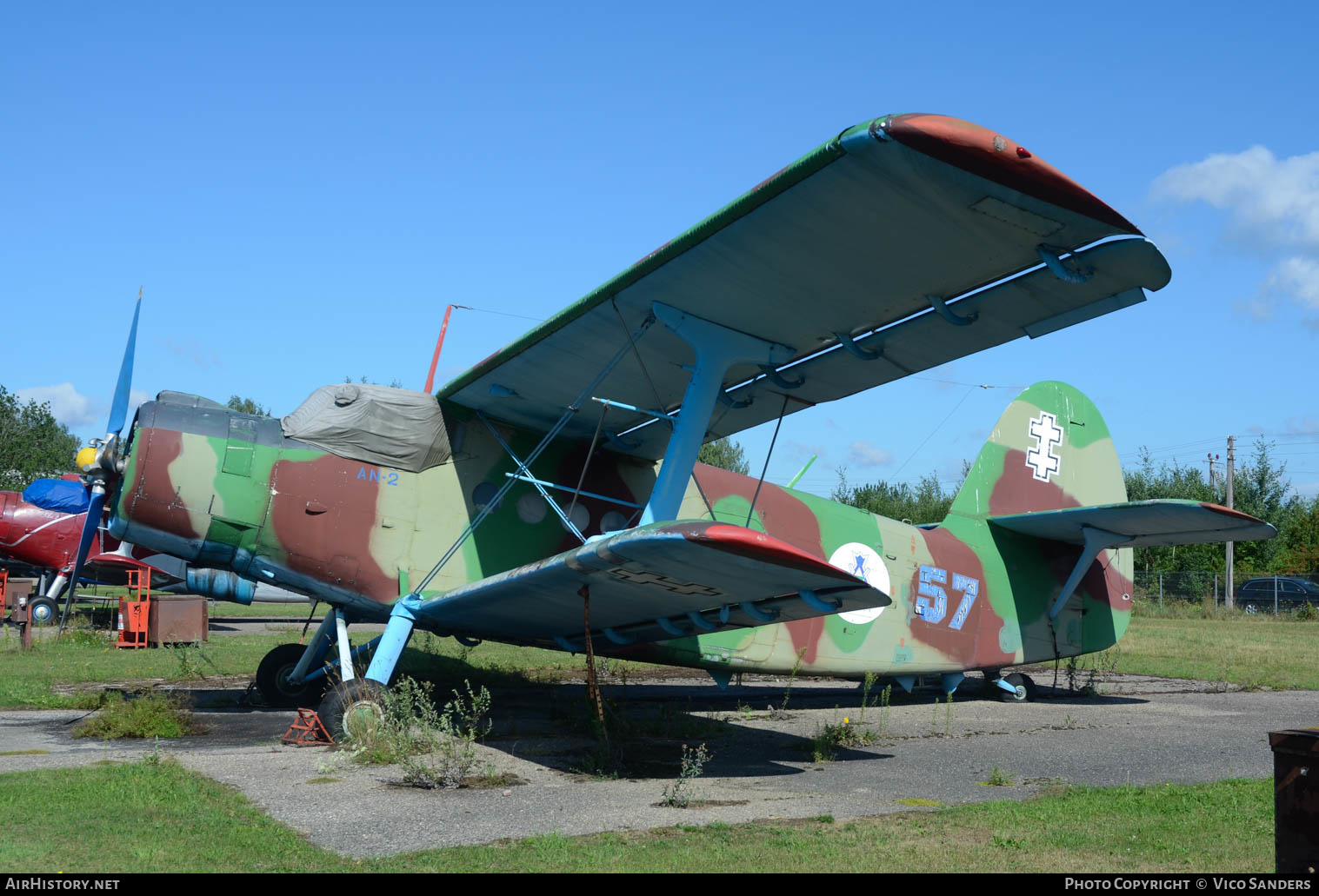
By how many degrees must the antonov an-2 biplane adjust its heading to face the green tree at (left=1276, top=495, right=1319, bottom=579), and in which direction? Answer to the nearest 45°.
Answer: approximately 180°

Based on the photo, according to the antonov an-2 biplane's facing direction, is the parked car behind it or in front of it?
behind

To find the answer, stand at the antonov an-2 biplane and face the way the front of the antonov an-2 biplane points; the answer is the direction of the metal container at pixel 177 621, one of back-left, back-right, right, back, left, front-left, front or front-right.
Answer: right

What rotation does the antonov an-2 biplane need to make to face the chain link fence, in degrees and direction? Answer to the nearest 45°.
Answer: approximately 180°

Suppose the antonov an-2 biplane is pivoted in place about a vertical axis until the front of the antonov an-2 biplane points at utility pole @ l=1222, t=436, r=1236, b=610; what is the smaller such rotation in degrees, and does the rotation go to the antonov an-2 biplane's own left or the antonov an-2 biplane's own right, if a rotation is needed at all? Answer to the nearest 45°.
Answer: approximately 180°

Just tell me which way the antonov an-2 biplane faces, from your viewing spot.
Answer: facing the viewer and to the left of the viewer
